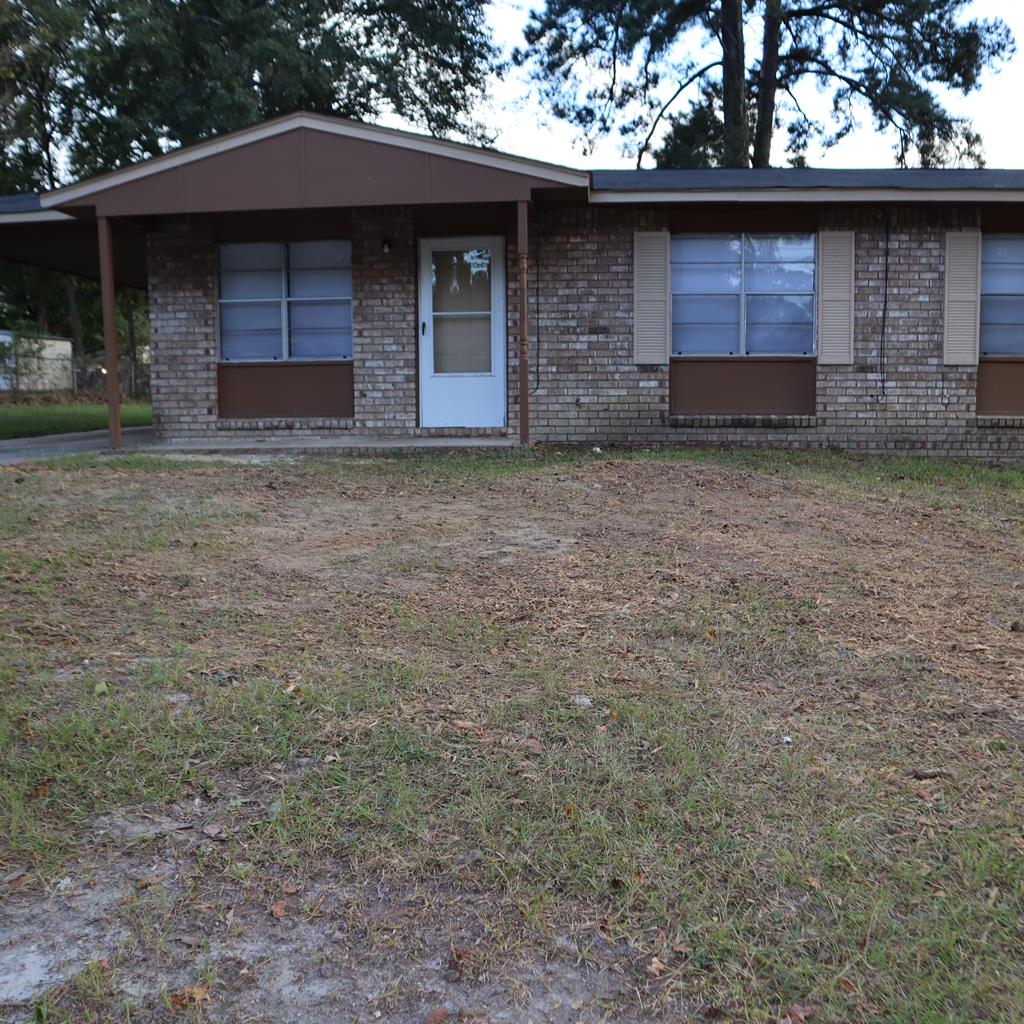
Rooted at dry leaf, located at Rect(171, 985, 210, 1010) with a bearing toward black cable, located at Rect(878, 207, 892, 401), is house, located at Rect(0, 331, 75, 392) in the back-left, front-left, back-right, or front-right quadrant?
front-left

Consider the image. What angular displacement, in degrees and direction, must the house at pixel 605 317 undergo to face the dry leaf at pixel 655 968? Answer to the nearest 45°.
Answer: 0° — it already faces it

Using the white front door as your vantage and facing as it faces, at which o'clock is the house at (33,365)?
The house is roughly at 5 o'clock from the white front door.

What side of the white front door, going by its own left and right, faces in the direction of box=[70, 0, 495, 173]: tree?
back

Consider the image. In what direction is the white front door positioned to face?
toward the camera

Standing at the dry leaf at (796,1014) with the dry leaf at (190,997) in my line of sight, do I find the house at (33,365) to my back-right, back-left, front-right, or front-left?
front-right

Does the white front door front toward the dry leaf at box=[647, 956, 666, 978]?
yes

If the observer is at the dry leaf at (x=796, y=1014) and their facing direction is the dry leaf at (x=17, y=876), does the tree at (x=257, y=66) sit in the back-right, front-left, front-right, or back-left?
front-right

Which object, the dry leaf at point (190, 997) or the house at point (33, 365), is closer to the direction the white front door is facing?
the dry leaf

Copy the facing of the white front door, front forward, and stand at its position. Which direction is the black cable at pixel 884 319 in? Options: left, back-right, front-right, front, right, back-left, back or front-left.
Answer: left

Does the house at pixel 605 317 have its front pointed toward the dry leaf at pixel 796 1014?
yes

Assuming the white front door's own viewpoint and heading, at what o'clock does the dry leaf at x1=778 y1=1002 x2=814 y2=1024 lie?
The dry leaf is roughly at 12 o'clock from the white front door.

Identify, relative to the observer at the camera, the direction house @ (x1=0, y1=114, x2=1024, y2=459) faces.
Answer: facing the viewer

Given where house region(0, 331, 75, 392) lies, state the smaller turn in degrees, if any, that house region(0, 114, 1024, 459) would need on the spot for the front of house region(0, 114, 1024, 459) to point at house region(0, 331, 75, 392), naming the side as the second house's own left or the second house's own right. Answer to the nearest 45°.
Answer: approximately 135° to the second house's own right

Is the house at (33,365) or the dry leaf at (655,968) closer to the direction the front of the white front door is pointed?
the dry leaf

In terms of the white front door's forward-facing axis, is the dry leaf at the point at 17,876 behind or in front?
in front
